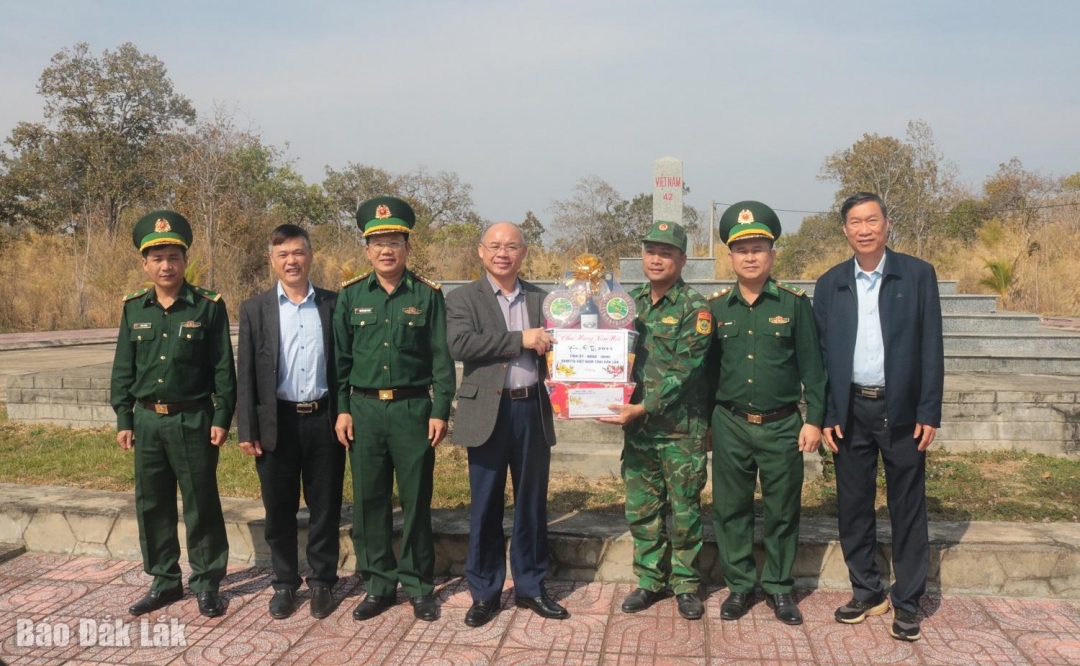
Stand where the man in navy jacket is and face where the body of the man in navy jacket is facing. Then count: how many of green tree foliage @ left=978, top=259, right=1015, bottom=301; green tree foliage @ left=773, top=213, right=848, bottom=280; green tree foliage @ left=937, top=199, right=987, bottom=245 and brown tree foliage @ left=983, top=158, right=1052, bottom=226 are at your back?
4

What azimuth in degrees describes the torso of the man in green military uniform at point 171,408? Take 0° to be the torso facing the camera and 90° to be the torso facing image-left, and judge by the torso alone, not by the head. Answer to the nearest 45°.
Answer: approximately 0°

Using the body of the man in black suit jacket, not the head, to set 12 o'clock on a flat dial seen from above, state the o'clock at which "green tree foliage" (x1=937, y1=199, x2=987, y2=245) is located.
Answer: The green tree foliage is roughly at 8 o'clock from the man in black suit jacket.

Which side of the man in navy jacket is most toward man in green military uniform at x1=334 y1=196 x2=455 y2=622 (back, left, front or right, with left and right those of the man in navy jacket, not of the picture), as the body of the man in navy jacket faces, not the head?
right

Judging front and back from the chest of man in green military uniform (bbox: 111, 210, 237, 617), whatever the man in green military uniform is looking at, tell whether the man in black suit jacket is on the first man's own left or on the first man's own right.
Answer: on the first man's own left

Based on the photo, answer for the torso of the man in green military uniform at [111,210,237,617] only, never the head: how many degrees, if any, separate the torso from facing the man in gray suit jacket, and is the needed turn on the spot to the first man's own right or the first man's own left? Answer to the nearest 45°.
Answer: approximately 45° to the first man's own left

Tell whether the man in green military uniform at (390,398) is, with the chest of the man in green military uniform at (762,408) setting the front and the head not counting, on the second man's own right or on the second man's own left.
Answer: on the second man's own right

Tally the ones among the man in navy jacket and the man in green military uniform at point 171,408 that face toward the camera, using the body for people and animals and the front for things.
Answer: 2

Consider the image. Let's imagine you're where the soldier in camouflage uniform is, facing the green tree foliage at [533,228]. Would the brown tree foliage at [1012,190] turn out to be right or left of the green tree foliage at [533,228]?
right
